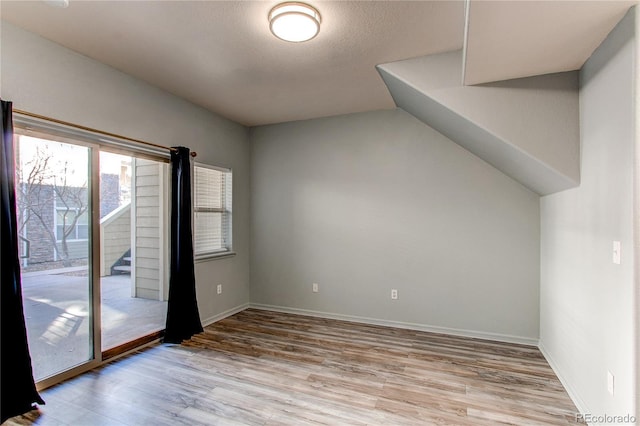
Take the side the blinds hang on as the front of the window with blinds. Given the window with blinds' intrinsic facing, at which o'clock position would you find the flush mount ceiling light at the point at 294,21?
The flush mount ceiling light is roughly at 1 o'clock from the window with blinds.

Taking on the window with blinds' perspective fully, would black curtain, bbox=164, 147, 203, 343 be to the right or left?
on its right

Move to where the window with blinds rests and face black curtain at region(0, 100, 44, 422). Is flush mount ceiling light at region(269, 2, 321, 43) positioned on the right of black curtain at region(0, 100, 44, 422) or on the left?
left

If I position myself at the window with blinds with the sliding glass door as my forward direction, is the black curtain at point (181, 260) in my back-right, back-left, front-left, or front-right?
front-left

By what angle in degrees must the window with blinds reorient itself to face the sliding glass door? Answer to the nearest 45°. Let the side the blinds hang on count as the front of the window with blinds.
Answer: approximately 90° to its right

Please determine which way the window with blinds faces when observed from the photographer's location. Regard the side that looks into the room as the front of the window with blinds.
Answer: facing the viewer and to the right of the viewer

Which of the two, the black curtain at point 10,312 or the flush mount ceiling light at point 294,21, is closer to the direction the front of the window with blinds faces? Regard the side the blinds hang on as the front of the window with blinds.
the flush mount ceiling light

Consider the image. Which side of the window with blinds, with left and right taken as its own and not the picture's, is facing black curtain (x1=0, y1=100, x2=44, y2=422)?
right

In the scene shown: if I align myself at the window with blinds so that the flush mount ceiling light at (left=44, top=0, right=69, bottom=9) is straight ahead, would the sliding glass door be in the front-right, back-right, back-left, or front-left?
front-right

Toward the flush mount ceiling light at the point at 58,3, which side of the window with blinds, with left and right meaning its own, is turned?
right

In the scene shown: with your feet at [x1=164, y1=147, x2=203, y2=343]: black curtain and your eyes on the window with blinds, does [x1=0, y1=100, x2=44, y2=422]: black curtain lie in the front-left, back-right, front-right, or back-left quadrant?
back-left

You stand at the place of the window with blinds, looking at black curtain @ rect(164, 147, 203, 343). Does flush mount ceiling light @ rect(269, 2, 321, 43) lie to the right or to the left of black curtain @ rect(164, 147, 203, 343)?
left
